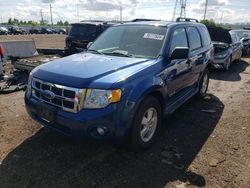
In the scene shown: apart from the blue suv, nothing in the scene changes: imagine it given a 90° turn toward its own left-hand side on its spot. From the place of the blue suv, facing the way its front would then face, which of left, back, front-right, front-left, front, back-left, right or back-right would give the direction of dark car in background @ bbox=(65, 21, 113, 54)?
back-left

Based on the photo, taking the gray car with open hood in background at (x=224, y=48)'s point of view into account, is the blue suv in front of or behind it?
in front

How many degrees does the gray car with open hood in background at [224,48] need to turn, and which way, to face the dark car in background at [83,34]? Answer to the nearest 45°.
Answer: approximately 45° to its right

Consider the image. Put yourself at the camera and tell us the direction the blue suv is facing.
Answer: facing the viewer and to the left of the viewer

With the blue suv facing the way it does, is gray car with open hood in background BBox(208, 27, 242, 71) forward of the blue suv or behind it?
behind

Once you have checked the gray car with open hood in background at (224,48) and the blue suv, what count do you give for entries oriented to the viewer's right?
0
